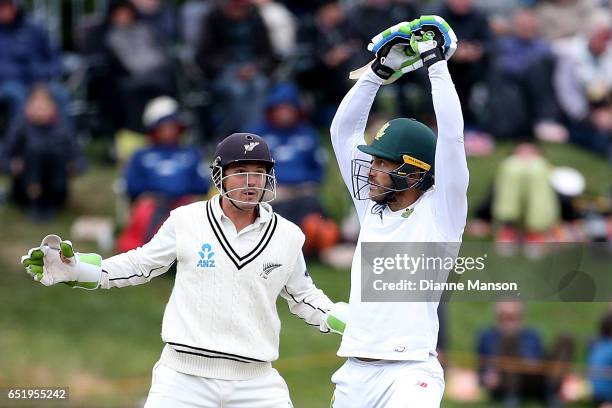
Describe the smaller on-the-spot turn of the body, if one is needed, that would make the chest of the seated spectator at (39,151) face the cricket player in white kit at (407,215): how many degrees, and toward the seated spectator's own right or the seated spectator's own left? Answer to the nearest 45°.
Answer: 0° — they already face them

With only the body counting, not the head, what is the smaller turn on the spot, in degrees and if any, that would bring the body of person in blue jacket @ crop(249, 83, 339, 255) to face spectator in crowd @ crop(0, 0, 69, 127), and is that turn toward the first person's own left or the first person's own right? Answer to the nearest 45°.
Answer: approximately 90° to the first person's own right

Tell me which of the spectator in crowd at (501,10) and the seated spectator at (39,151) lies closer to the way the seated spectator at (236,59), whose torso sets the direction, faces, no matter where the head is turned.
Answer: the seated spectator

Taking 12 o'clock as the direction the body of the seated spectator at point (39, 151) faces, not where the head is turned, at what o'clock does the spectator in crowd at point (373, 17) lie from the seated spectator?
The spectator in crowd is roughly at 9 o'clock from the seated spectator.
